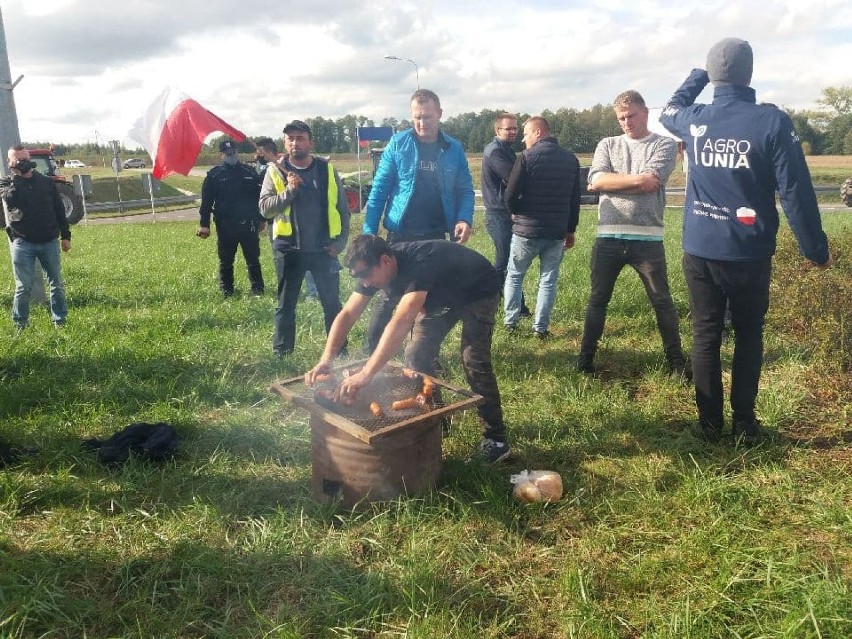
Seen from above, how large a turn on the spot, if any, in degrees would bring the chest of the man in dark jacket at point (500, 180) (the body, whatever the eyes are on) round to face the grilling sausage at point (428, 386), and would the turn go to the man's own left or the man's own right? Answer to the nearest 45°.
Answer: approximately 45° to the man's own right

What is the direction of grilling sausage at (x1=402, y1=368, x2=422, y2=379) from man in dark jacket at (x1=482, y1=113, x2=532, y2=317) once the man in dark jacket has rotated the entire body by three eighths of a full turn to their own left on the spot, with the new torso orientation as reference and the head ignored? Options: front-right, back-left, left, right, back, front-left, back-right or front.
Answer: back

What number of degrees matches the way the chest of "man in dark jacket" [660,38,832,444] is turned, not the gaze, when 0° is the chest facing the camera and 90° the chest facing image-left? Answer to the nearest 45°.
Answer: approximately 180°

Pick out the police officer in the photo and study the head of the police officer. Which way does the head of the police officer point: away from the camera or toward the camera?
toward the camera

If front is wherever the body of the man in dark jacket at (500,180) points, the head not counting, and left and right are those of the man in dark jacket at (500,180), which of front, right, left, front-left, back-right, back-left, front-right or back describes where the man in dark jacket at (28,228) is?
back-right

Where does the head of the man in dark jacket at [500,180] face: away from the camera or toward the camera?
toward the camera

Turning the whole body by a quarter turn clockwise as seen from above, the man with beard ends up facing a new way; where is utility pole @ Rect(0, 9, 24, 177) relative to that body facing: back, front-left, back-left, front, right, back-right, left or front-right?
front-right

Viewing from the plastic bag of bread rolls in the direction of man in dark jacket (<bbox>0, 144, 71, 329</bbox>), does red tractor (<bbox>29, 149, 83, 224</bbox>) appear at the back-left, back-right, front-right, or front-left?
front-right

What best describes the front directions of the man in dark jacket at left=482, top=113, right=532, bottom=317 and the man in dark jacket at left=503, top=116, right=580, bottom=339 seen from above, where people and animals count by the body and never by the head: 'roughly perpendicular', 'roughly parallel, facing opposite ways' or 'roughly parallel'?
roughly parallel, facing opposite ways

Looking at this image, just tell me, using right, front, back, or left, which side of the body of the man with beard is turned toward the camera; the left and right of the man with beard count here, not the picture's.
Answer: front

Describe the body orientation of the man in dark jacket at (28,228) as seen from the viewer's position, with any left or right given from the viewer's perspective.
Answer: facing the viewer

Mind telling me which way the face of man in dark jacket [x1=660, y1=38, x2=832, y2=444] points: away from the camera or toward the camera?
away from the camera

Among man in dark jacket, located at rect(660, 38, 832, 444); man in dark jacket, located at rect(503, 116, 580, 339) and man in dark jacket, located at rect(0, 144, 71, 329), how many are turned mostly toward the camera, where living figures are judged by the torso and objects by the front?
1

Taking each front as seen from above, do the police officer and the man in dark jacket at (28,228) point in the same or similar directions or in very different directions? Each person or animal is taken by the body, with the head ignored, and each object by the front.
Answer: same or similar directions

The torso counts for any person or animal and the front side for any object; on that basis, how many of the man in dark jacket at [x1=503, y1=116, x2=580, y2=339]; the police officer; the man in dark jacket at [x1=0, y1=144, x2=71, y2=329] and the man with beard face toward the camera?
3

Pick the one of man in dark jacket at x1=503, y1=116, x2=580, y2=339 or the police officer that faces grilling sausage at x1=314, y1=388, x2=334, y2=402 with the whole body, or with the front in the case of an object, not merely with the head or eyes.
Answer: the police officer

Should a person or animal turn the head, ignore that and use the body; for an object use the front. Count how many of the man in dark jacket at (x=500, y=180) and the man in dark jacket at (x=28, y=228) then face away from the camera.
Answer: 0

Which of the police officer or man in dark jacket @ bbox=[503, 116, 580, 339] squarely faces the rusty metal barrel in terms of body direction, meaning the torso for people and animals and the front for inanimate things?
the police officer
